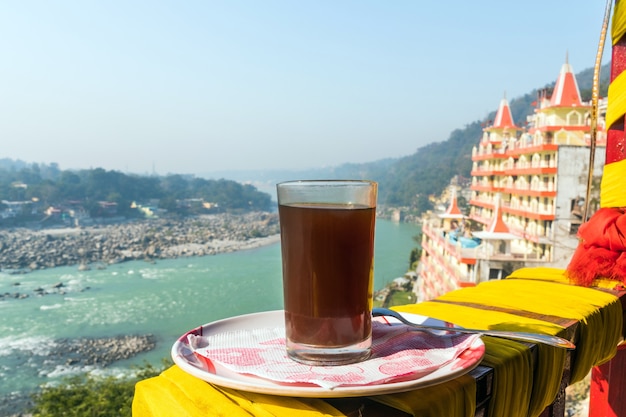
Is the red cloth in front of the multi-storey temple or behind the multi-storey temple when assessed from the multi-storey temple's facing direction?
in front

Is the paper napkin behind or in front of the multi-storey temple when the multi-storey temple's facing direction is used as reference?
in front

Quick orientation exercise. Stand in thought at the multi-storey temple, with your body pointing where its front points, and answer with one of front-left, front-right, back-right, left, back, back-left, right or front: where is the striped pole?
front-left

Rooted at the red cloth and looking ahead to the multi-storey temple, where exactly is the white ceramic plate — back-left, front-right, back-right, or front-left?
back-left

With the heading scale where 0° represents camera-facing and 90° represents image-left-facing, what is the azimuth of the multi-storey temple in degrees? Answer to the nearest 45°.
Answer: approximately 45°

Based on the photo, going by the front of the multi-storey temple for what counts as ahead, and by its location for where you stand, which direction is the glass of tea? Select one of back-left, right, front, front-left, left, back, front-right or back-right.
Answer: front-left

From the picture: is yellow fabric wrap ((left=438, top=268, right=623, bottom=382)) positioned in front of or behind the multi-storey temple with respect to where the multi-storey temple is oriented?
in front
